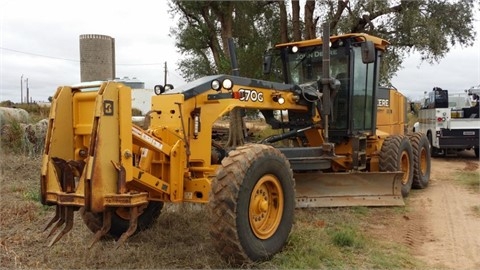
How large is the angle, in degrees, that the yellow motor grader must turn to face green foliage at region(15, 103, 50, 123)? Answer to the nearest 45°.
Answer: approximately 90° to its right

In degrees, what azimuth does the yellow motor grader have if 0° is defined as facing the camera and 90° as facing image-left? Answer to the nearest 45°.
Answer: approximately 45°

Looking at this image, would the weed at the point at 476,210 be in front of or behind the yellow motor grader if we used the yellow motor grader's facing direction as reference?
behind

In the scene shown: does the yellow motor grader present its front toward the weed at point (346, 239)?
no

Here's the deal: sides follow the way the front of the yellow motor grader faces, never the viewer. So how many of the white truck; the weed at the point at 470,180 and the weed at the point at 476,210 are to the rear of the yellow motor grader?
3

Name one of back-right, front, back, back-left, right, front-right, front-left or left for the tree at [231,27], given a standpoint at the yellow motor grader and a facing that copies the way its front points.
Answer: back-right

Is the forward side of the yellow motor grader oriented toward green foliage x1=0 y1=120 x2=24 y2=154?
no

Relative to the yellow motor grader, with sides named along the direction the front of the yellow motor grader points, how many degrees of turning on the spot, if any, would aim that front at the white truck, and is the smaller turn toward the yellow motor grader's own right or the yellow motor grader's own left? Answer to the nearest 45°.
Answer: approximately 180°

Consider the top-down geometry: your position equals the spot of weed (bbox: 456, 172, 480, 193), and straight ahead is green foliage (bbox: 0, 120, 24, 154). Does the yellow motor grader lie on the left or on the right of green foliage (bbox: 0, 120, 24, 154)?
left

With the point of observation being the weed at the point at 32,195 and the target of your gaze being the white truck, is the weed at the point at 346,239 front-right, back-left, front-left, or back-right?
front-right

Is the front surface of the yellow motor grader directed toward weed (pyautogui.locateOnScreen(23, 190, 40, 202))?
no

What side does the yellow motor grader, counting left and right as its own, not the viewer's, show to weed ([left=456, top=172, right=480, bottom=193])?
back
